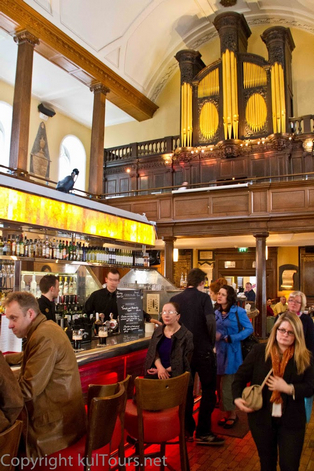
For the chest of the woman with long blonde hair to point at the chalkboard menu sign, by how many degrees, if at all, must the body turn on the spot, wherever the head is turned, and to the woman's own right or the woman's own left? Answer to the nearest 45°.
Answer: approximately 135° to the woman's own right

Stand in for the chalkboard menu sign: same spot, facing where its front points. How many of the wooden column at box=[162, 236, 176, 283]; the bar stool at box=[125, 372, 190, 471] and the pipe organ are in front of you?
1

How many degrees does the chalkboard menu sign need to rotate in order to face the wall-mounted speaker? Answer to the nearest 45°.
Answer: approximately 180°

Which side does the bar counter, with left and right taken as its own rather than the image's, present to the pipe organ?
left

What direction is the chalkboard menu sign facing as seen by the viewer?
toward the camera

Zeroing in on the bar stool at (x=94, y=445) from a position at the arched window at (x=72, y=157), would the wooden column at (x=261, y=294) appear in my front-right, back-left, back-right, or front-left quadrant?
front-left

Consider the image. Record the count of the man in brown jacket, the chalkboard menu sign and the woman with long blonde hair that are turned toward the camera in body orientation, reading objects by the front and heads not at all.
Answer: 2

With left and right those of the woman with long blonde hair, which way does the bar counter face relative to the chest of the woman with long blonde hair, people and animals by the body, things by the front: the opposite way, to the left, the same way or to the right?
to the left

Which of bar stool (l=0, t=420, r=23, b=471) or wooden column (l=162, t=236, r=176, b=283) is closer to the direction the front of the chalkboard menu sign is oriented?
the bar stool

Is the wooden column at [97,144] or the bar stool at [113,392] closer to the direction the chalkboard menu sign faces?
the bar stool

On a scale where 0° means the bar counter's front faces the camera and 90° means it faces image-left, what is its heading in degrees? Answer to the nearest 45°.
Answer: approximately 315°

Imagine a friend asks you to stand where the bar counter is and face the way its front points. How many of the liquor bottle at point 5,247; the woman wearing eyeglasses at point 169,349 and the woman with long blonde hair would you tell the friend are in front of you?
2
